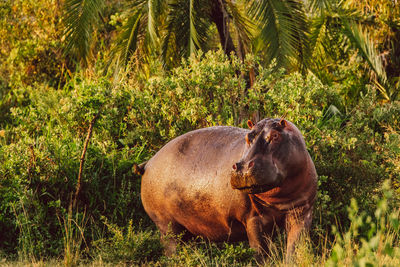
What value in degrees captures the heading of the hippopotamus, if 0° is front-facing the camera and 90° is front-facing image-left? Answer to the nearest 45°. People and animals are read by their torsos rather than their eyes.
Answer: approximately 315°

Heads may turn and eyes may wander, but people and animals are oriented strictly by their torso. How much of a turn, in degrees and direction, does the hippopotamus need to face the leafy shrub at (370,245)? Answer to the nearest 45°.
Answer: approximately 45° to its right

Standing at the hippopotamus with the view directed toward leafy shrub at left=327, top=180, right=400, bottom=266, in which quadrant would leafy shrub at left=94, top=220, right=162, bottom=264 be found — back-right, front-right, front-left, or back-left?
back-right

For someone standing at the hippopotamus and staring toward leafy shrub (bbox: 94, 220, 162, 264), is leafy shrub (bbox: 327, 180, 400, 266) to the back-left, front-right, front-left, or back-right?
back-left
